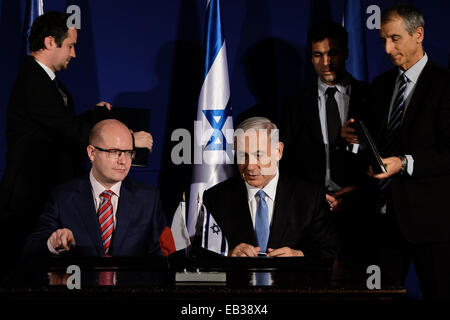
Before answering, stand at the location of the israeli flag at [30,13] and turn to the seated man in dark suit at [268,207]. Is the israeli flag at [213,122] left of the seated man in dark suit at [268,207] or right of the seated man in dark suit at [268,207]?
left

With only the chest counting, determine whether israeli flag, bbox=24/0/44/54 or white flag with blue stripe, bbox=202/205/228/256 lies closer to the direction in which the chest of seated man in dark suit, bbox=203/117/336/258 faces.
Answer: the white flag with blue stripe

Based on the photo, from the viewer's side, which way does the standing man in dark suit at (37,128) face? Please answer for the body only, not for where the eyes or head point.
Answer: to the viewer's right

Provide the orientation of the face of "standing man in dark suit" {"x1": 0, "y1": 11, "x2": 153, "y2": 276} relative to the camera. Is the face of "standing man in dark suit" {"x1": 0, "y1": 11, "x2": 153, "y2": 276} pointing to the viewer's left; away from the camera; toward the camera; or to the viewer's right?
to the viewer's right

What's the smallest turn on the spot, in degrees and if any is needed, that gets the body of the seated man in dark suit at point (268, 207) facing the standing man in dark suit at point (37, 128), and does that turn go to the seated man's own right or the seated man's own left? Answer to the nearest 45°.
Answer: approximately 135° to the seated man's own right

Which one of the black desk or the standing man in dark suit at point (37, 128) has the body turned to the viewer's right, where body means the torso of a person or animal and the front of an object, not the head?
the standing man in dark suit

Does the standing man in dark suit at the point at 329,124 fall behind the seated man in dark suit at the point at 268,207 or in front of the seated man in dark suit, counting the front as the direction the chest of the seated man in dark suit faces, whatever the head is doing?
behind

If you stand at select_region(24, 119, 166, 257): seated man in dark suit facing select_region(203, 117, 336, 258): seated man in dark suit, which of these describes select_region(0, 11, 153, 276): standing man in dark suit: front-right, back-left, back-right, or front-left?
back-left

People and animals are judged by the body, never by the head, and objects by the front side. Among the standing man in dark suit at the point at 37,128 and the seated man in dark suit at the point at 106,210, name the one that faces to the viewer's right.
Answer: the standing man in dark suit

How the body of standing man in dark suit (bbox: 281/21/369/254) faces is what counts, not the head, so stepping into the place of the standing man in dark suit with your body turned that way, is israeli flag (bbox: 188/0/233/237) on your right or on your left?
on your right

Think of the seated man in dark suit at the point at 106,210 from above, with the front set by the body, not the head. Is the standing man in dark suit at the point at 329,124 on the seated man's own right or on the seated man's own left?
on the seated man's own left
